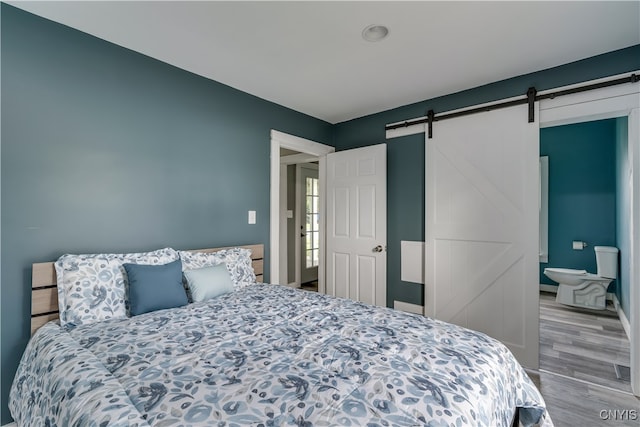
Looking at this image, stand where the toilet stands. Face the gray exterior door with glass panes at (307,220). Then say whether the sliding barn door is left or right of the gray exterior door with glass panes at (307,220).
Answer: left

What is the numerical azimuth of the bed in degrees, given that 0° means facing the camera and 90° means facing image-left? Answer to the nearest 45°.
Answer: approximately 315°

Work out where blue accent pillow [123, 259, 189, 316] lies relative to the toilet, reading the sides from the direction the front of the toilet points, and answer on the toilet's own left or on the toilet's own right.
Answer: on the toilet's own left

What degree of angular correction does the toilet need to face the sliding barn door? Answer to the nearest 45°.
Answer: approximately 90° to its left

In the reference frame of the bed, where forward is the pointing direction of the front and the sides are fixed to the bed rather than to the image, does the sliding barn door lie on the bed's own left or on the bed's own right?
on the bed's own left

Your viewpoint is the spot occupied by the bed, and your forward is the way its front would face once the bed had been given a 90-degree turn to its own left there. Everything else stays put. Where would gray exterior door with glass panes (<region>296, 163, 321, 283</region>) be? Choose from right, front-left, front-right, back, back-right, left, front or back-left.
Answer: front-left

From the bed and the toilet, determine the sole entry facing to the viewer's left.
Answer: the toilet

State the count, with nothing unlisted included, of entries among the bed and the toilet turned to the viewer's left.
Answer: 1

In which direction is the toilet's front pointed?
to the viewer's left

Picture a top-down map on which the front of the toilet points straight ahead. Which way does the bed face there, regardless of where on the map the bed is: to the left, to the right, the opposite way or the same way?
the opposite way
